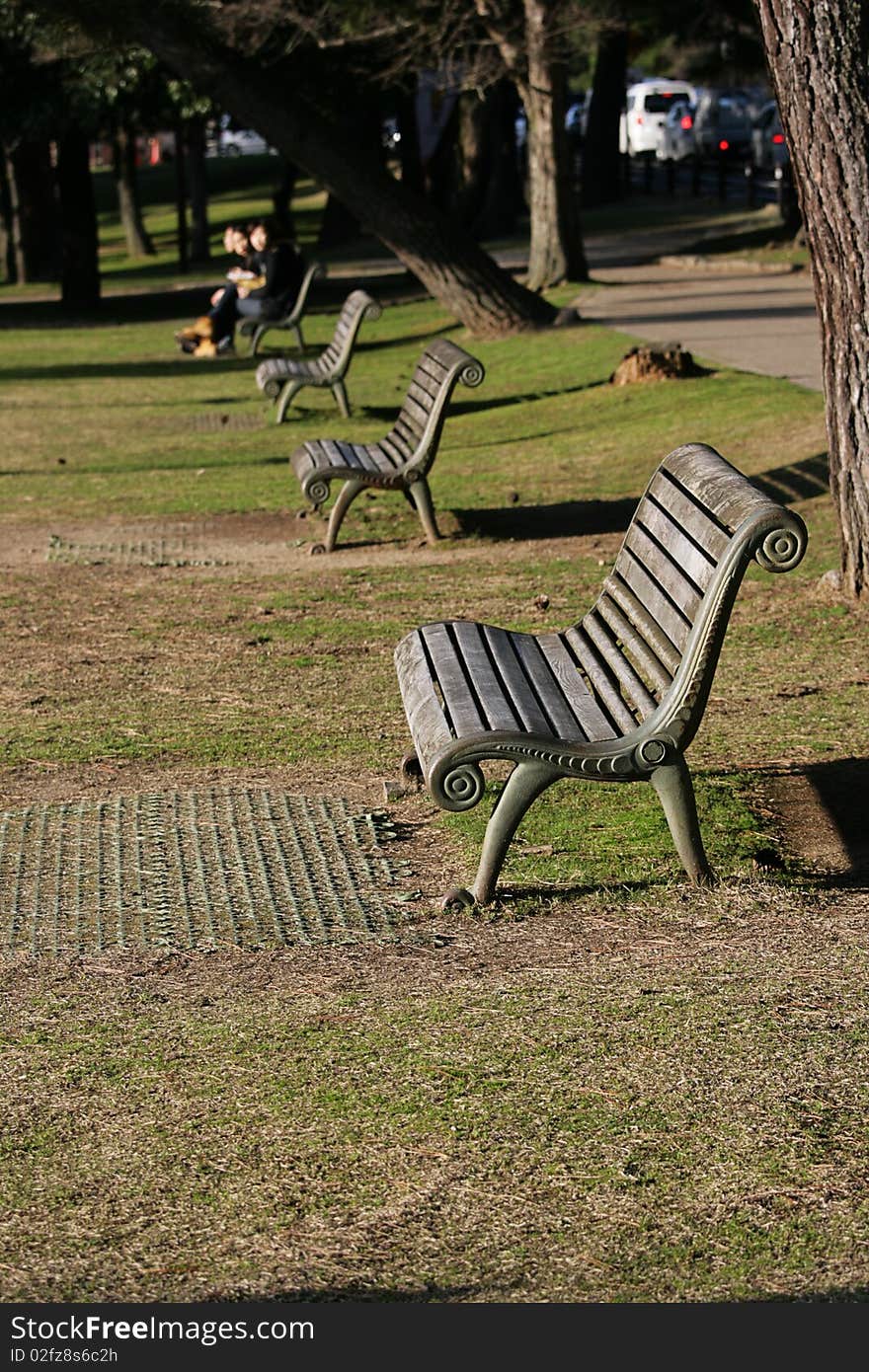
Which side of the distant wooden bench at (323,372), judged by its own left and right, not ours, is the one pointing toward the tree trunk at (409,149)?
right

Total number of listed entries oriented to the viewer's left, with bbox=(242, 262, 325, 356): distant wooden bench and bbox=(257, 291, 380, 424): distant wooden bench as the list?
2

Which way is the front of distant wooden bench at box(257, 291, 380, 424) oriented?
to the viewer's left

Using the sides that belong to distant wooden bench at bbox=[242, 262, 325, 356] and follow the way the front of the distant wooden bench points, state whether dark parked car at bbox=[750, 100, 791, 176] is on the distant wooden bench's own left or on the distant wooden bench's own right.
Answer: on the distant wooden bench's own right

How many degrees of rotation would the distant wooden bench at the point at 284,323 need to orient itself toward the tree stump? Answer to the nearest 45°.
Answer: approximately 135° to its left

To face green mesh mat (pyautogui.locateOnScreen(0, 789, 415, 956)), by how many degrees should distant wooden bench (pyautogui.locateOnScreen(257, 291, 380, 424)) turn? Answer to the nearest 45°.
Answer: approximately 90° to its left

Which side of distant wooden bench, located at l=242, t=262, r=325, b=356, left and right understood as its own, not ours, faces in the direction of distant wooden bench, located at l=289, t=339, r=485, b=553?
left

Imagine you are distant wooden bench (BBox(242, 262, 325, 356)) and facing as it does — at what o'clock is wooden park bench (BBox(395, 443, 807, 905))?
The wooden park bench is roughly at 9 o'clock from the distant wooden bench.

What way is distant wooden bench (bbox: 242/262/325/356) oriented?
to the viewer's left
